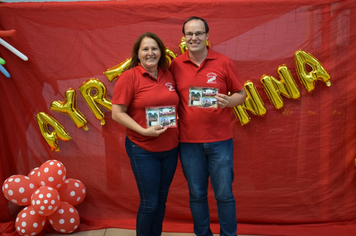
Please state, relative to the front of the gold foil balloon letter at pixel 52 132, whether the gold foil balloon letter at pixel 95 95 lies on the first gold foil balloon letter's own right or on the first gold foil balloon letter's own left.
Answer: on the first gold foil balloon letter's own left

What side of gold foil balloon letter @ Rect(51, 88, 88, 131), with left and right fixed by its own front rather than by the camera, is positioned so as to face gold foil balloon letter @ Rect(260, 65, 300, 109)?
left

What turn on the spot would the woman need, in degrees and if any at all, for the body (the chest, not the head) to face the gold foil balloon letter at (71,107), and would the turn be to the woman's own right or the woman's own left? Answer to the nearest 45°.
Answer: approximately 180°

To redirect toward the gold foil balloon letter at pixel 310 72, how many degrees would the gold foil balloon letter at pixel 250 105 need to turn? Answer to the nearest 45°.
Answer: approximately 90° to its left

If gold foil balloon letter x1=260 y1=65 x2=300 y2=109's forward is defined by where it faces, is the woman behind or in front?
in front

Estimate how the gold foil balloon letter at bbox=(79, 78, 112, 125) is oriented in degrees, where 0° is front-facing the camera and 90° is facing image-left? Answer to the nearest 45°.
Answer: approximately 0°
